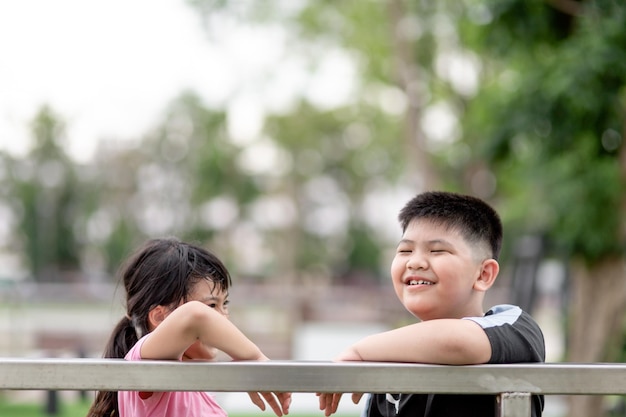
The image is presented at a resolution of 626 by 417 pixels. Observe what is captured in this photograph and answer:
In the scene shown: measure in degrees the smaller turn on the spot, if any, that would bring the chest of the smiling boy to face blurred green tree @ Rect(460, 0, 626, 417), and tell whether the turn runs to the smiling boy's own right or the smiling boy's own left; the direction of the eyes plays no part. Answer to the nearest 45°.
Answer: approximately 135° to the smiling boy's own right

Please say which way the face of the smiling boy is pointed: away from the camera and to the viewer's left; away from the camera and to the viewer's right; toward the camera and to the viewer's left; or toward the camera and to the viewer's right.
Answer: toward the camera and to the viewer's left

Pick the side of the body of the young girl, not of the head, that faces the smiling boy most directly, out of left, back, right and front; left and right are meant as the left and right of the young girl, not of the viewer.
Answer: front

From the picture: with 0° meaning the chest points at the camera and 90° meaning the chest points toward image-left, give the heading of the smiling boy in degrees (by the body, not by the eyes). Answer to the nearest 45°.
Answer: approximately 45°

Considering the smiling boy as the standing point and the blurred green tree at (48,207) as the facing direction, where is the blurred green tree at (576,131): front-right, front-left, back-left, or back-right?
front-right

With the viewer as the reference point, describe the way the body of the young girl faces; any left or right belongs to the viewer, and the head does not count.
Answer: facing the viewer and to the right of the viewer

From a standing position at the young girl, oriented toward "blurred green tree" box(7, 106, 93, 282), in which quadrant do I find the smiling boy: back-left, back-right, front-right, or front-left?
back-right

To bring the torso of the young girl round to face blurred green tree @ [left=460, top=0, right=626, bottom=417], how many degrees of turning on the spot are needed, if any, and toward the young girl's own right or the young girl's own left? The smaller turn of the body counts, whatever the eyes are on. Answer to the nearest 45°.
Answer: approximately 90° to the young girl's own left

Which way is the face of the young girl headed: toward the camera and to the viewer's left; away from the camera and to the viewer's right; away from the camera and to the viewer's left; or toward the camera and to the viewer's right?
toward the camera and to the viewer's right

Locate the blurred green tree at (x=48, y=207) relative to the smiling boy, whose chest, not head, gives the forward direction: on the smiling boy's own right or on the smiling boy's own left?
on the smiling boy's own right

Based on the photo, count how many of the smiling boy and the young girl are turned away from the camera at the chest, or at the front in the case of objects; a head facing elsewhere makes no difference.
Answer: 0
